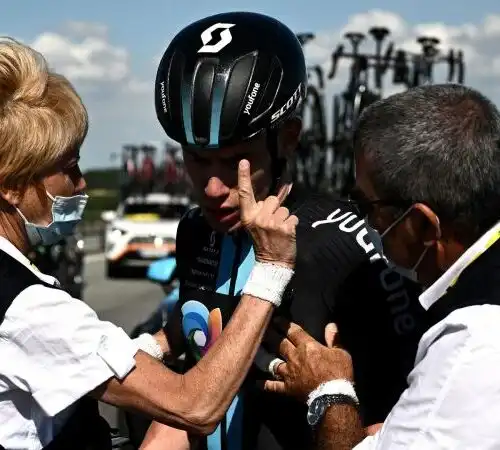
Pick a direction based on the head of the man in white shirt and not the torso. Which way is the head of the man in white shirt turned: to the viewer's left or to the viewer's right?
to the viewer's left

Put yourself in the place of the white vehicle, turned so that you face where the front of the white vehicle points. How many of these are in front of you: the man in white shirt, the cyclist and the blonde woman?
3

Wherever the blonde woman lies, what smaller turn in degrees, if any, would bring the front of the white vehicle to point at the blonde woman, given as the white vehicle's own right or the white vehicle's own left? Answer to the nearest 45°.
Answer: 0° — it already faces them

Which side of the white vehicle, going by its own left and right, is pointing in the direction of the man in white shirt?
front

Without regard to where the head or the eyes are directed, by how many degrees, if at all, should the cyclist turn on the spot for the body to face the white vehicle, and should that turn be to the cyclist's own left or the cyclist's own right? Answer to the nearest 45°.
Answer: approximately 135° to the cyclist's own right

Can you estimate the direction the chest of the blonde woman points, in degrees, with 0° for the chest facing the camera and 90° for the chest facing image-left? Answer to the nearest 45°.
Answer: approximately 270°

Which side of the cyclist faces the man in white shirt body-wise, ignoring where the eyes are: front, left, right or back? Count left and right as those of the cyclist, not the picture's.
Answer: left
